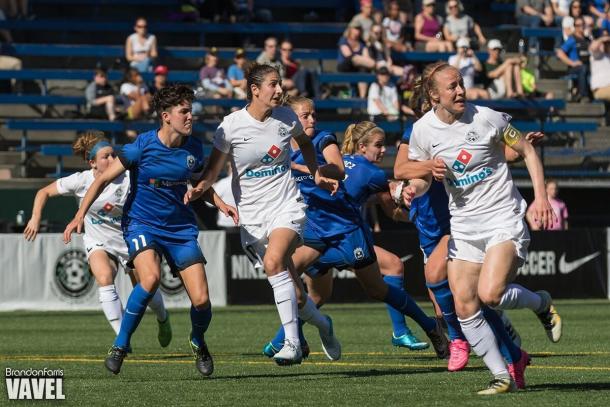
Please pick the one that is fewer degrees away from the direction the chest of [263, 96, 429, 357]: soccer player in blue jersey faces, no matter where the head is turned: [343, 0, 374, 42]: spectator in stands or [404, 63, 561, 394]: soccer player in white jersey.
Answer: the soccer player in white jersey

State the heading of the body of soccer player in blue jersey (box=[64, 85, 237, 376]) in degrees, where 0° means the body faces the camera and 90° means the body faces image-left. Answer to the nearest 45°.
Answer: approximately 315°

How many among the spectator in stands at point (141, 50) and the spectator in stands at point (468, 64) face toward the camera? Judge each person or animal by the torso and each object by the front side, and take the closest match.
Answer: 2

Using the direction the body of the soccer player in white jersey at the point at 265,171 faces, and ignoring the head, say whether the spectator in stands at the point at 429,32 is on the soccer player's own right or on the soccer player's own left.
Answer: on the soccer player's own left

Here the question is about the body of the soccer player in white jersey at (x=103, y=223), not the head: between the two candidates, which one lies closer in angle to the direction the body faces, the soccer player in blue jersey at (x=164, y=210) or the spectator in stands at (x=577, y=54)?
the soccer player in blue jersey

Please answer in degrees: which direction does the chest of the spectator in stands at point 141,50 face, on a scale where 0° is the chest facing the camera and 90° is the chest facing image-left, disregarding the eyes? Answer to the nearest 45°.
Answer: approximately 0°

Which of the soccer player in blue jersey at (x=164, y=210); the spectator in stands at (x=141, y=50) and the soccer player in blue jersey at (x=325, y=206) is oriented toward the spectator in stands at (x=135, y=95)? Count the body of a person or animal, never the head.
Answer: the spectator in stands at (x=141, y=50)
